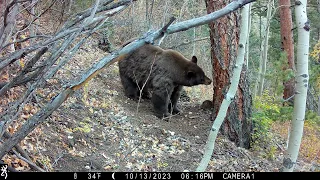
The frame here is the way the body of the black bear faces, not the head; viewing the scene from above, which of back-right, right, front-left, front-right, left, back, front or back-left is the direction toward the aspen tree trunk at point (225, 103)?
front-right

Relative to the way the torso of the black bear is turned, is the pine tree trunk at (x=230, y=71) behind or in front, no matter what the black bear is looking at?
in front

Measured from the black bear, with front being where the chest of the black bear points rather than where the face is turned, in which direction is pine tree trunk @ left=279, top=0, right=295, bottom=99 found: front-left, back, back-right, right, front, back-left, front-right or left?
left

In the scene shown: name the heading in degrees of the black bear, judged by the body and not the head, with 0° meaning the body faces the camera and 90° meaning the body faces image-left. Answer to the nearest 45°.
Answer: approximately 315°

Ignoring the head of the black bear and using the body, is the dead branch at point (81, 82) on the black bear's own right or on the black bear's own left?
on the black bear's own right
